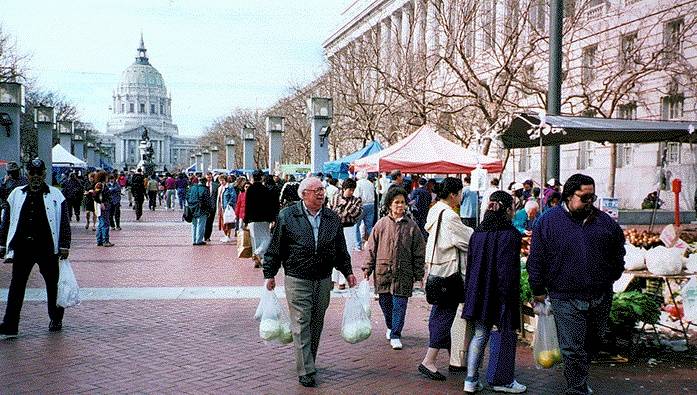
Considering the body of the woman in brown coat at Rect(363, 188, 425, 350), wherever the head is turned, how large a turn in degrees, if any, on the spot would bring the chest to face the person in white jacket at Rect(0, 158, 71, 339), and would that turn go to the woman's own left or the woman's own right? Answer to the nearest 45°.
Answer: approximately 90° to the woman's own right

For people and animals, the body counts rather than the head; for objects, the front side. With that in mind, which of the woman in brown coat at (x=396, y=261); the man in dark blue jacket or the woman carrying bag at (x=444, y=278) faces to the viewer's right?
the woman carrying bag at (x=444, y=278)

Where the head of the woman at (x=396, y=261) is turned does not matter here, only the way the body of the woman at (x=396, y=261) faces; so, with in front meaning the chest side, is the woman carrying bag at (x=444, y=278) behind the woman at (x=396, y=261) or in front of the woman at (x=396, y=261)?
in front

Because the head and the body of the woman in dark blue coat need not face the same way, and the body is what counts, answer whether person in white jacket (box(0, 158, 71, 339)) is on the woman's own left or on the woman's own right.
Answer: on the woman's own left

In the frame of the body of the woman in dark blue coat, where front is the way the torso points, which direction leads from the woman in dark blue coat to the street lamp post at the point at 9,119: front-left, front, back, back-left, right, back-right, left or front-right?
left

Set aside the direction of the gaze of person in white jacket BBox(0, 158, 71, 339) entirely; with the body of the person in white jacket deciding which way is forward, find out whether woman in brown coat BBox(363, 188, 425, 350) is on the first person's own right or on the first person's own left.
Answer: on the first person's own left

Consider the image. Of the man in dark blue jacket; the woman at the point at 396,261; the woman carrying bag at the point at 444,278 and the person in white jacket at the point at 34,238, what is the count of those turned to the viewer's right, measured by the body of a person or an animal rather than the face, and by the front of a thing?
1

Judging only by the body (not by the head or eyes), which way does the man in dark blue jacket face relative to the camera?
toward the camera

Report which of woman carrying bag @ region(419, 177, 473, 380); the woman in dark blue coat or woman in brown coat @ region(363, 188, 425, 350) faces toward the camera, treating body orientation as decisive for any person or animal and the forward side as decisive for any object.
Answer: woman in brown coat @ region(363, 188, 425, 350)

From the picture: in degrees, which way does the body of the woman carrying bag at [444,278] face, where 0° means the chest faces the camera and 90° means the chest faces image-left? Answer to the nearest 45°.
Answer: approximately 270°

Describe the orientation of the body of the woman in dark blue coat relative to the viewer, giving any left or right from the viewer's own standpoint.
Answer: facing away from the viewer and to the right of the viewer

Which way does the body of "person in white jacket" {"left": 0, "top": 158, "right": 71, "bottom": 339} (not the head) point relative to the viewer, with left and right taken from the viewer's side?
facing the viewer

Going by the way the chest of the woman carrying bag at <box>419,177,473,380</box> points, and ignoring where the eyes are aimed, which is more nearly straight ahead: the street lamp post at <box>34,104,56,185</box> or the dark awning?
the dark awning

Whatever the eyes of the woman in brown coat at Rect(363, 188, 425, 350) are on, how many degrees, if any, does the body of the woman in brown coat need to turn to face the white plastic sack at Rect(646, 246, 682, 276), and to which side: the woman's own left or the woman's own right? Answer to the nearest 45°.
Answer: approximately 90° to the woman's own left

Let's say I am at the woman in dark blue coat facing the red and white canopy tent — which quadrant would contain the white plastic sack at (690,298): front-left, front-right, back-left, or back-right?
front-right

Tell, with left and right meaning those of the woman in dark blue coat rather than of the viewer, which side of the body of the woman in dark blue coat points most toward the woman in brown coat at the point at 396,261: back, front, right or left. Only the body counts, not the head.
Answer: left

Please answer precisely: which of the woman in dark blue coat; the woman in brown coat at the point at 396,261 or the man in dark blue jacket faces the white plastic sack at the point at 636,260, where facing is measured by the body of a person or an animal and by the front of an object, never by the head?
the woman in dark blue coat

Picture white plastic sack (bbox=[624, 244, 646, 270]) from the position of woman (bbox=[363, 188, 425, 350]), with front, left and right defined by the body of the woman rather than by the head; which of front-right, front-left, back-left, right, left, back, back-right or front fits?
left
